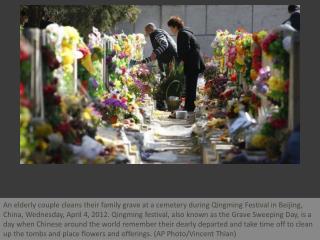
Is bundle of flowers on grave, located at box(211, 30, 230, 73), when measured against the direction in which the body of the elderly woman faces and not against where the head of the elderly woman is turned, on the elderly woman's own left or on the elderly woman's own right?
on the elderly woman's own right

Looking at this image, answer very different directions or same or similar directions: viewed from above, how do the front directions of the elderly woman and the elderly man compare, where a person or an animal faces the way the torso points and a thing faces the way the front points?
same or similar directions

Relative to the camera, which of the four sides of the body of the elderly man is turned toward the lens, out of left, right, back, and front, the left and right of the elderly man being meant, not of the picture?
left

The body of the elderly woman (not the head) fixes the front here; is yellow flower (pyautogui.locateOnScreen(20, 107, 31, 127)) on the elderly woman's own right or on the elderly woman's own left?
on the elderly woman's own left

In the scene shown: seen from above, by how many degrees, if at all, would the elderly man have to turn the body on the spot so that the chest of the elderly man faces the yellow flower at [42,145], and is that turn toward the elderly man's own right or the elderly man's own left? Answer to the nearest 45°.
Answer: approximately 90° to the elderly man's own left

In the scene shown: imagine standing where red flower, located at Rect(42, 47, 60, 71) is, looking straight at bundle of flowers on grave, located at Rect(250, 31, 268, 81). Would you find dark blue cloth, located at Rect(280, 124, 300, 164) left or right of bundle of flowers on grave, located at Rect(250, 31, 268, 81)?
right

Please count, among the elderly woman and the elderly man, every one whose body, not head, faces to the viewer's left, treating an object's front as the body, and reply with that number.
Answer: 2

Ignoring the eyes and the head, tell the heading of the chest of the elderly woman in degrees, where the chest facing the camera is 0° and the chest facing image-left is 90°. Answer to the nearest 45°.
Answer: approximately 90°
